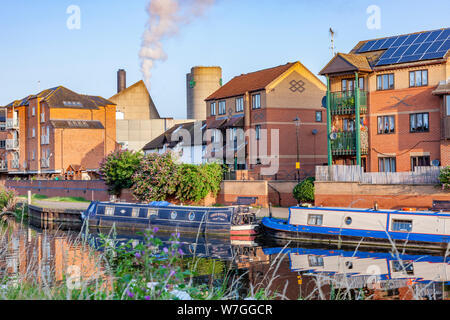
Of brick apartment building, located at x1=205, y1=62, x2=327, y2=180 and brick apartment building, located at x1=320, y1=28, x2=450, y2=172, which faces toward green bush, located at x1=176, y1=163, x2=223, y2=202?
brick apartment building, located at x1=205, y1=62, x2=327, y2=180

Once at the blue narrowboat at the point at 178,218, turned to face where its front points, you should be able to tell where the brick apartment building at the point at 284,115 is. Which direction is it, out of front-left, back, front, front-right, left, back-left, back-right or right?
back-right

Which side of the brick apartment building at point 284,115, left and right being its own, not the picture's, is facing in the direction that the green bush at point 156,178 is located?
front

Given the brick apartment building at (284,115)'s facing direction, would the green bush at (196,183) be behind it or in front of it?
in front

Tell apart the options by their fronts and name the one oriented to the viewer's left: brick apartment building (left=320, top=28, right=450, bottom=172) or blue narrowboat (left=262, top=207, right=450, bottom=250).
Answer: the blue narrowboat

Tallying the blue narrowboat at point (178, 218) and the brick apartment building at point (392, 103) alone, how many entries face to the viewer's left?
1

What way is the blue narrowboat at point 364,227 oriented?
to the viewer's left

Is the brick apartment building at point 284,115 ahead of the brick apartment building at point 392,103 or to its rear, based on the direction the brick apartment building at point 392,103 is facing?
to the rear

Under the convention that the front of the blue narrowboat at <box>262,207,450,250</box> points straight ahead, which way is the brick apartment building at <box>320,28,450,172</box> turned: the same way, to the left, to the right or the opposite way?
to the left

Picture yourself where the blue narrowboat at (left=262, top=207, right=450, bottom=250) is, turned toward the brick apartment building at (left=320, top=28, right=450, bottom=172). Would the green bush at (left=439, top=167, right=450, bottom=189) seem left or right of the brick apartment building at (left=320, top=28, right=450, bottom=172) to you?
right

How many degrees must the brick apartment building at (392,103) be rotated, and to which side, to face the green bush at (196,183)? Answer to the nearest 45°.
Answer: approximately 90° to its right

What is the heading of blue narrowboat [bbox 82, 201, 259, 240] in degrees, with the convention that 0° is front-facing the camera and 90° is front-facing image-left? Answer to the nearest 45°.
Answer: approximately 90°

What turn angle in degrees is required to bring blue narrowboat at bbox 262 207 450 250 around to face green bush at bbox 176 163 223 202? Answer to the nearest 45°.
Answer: approximately 45° to its right

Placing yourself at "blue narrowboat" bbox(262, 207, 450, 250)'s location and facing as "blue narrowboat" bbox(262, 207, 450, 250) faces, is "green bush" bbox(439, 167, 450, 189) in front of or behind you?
behind

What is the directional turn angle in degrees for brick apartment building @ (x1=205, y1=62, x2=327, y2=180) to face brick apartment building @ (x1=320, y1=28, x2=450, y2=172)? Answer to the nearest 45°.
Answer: approximately 90° to its left
